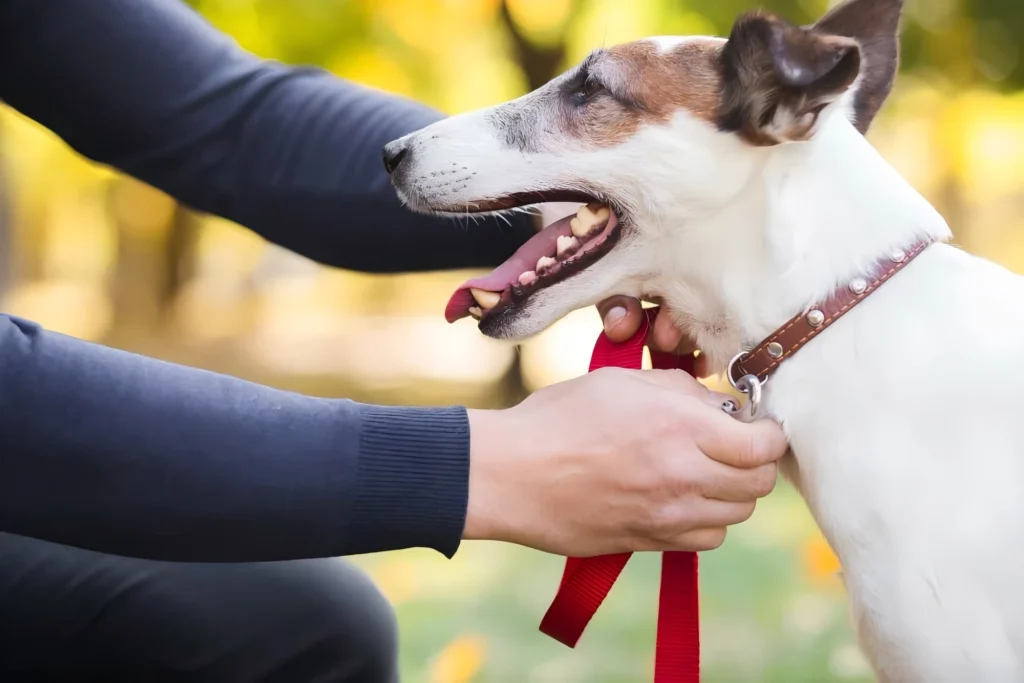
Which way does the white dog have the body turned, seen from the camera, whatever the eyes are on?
to the viewer's left
